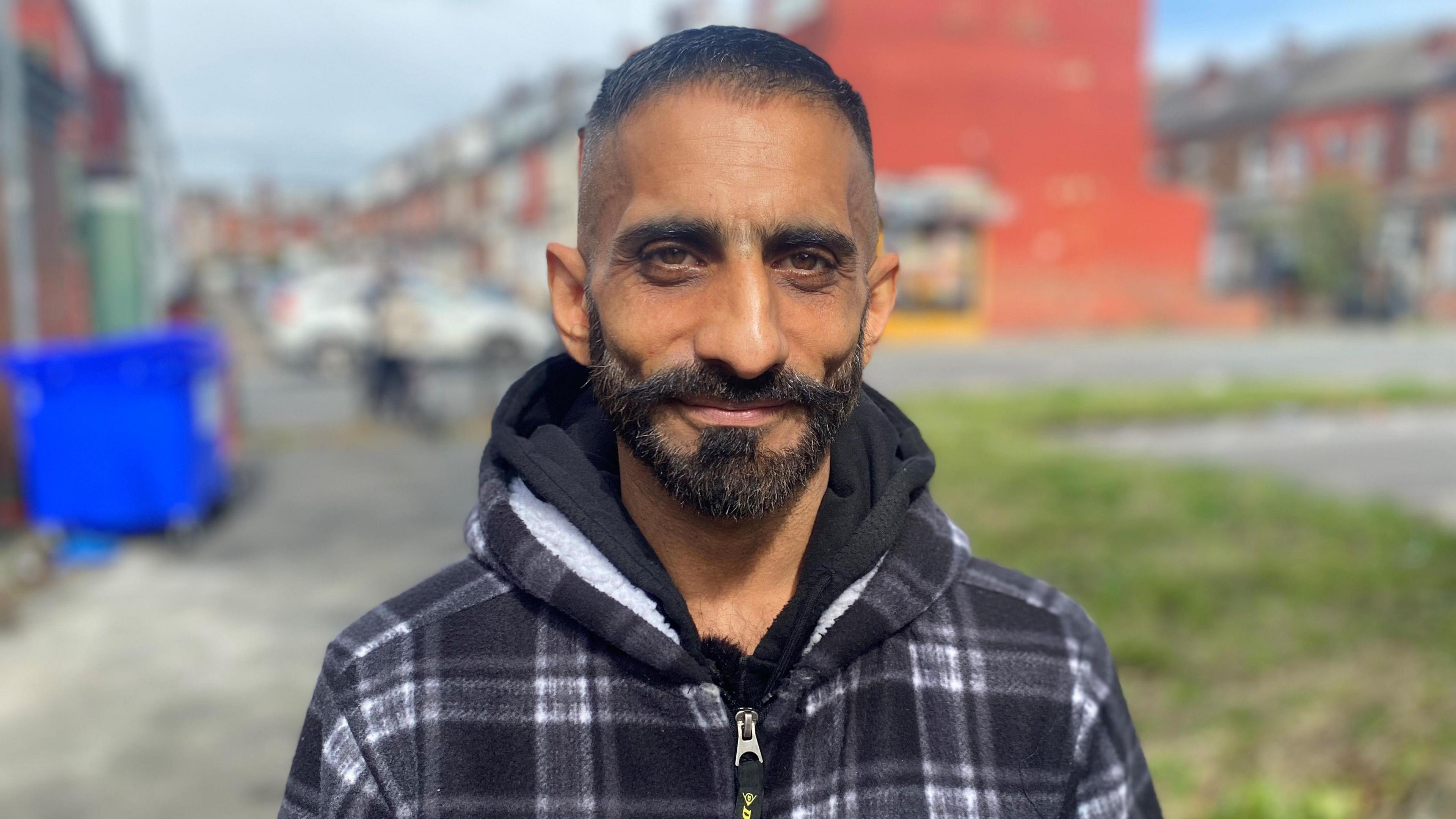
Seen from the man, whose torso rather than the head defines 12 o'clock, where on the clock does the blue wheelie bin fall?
The blue wheelie bin is roughly at 5 o'clock from the man.

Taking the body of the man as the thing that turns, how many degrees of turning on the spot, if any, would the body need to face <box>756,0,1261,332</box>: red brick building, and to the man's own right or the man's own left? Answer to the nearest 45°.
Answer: approximately 180°

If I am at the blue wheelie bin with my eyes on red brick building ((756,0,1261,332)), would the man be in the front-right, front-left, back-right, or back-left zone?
back-right

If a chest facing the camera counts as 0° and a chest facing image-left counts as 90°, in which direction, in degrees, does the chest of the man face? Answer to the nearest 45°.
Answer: approximately 0°

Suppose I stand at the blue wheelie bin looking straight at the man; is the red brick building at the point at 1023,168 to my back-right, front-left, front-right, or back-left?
back-left
